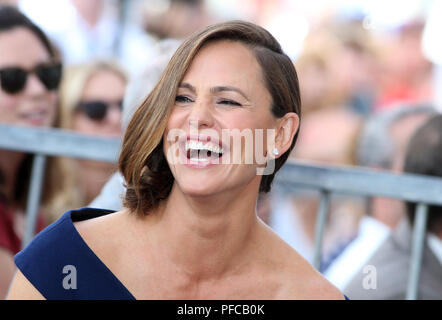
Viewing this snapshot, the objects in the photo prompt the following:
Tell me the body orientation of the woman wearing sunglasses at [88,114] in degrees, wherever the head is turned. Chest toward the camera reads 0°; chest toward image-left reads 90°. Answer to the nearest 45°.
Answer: approximately 315°

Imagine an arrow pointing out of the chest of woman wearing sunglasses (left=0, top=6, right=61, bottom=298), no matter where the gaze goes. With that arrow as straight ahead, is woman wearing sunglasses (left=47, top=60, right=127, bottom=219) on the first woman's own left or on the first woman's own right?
on the first woman's own left

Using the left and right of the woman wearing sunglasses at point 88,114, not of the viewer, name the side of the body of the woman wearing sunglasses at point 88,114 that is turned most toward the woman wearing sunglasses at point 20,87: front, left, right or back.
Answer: right

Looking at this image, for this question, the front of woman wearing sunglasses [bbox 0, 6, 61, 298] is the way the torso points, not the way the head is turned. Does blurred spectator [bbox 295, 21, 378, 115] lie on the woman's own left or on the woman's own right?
on the woman's own left

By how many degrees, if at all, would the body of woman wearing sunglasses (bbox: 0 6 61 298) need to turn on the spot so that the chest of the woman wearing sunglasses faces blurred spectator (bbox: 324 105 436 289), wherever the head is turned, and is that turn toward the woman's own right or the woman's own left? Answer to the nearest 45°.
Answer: approximately 45° to the woman's own left

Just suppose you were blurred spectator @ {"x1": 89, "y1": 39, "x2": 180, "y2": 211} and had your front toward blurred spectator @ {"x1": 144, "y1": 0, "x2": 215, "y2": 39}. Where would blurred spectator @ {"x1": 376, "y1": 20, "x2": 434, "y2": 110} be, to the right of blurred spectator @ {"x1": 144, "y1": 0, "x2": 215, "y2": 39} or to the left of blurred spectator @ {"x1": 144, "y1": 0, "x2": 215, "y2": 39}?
right

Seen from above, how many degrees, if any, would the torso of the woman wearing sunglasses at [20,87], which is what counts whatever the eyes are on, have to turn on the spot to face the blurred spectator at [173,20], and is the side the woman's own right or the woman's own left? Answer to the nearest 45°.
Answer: approximately 90° to the woman's own left

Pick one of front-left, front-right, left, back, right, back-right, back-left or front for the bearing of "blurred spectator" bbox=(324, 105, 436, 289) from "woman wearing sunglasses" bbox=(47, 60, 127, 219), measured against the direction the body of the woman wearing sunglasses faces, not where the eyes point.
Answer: front-left

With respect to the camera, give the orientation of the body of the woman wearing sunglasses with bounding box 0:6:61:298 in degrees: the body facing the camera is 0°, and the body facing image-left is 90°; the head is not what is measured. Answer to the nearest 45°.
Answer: approximately 315°

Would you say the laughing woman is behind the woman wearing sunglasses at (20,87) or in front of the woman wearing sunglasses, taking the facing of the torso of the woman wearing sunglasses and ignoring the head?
in front

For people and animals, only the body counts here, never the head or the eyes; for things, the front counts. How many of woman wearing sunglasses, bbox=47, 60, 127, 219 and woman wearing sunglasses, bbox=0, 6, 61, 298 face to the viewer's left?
0
